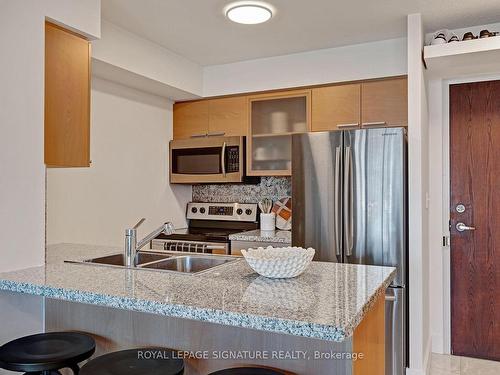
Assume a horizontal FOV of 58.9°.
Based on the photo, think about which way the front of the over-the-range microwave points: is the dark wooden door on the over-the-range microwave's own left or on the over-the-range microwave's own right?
on the over-the-range microwave's own left

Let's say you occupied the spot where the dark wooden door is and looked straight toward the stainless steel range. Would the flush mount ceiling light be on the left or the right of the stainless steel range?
left

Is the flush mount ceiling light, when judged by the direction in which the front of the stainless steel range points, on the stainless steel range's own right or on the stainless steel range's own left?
on the stainless steel range's own left

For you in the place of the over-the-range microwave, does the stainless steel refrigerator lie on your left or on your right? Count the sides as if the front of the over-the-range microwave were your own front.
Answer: on your left

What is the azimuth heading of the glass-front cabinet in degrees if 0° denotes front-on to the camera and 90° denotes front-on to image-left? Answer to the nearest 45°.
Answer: approximately 45°
